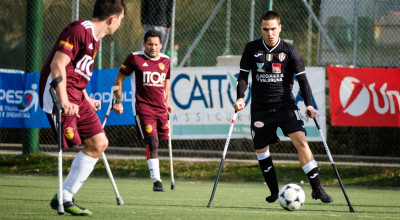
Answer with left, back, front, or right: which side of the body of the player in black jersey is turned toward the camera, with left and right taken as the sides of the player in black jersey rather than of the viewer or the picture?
front

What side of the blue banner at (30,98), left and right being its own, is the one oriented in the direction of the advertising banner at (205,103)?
left

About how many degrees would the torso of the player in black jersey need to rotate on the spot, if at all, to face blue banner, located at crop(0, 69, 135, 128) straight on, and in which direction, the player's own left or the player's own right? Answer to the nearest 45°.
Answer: approximately 135° to the player's own right

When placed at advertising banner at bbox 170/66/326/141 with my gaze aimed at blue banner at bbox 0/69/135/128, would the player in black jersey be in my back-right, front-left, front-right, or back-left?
back-left

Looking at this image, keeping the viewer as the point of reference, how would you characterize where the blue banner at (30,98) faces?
facing the viewer

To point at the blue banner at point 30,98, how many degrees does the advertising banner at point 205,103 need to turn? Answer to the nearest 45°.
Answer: approximately 90° to its right

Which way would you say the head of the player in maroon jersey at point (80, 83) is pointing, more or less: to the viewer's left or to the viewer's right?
to the viewer's right

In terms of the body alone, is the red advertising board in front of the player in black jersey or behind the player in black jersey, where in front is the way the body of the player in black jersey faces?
behind

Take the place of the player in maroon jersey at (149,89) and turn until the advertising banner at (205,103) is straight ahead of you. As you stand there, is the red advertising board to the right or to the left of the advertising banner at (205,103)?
right

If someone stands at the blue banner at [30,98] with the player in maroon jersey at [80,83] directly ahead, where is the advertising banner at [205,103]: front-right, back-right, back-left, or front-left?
front-left
